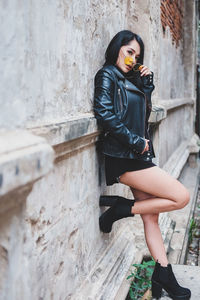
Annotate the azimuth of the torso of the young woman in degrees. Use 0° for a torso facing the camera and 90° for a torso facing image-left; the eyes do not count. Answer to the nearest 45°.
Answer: approximately 315°
